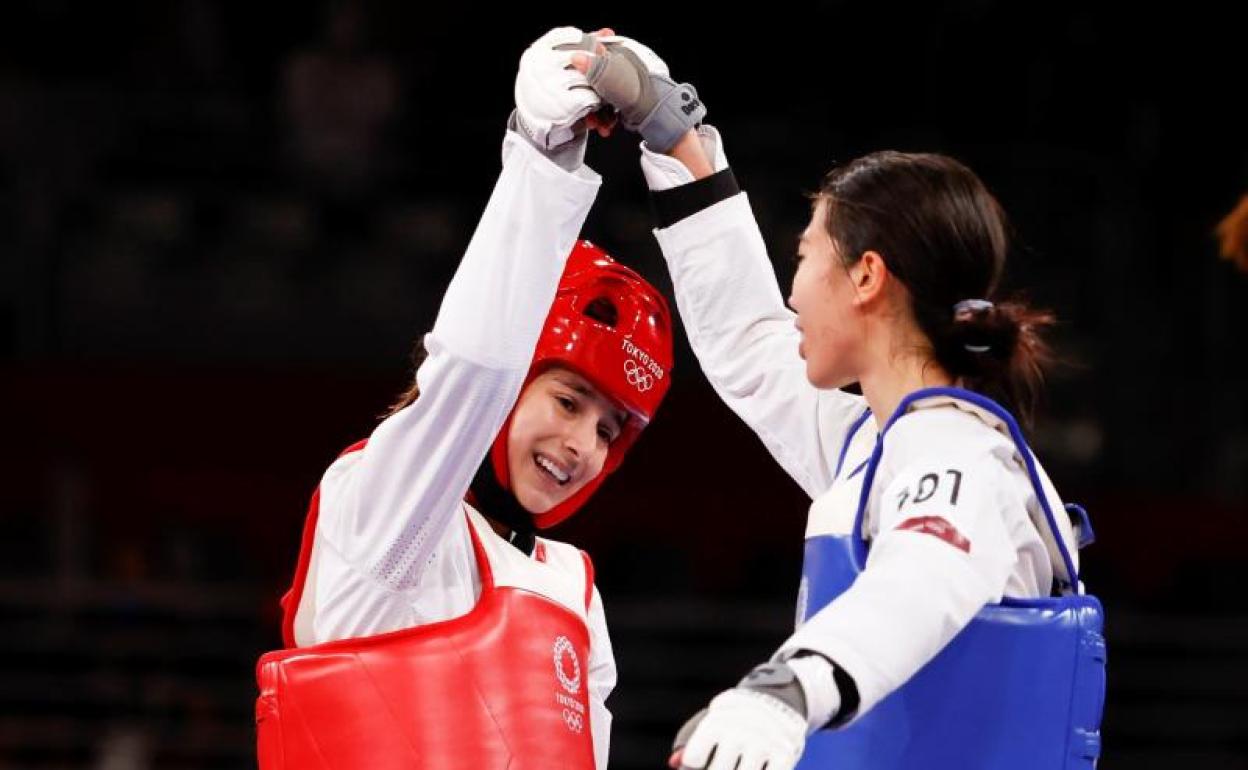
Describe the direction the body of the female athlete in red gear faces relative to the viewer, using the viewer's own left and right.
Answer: facing the viewer and to the right of the viewer
